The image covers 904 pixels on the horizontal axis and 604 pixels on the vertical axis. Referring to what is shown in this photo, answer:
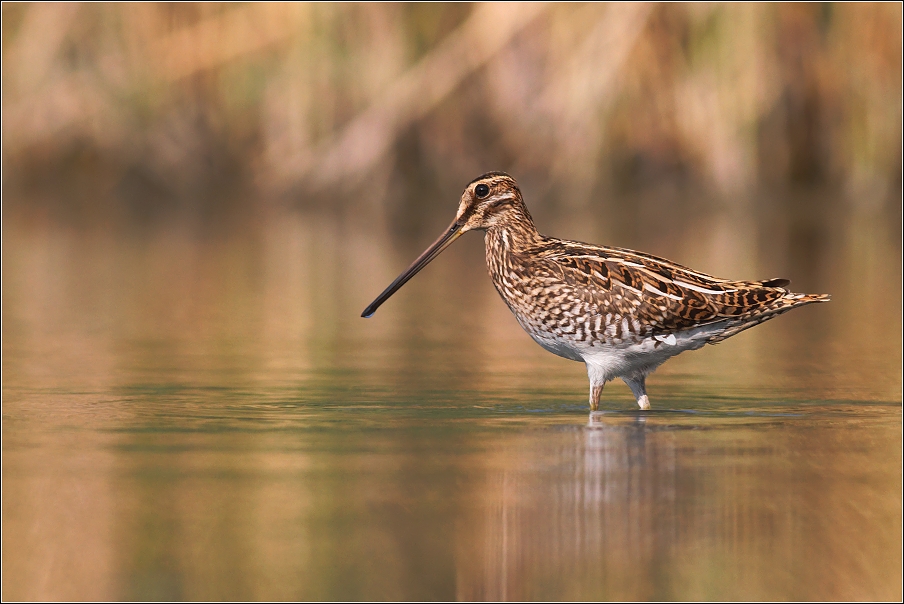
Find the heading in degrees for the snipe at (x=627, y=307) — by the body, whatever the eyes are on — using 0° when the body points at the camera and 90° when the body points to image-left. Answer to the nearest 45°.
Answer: approximately 90°
